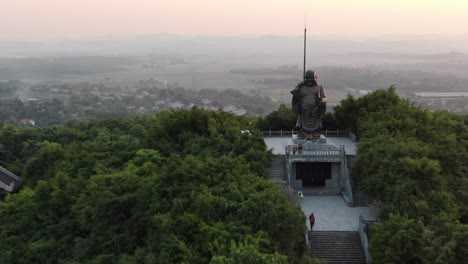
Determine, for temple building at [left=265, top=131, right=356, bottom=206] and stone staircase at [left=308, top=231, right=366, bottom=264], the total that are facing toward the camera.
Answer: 2

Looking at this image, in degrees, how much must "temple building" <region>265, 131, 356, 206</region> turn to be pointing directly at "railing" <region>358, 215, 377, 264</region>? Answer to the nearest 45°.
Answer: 0° — it already faces it

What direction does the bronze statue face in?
toward the camera

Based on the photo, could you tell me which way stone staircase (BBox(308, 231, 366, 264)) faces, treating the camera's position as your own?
facing the viewer

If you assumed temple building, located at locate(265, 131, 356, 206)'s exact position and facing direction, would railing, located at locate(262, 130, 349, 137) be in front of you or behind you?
behind

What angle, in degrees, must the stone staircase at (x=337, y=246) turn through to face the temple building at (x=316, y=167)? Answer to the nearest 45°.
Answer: approximately 180°

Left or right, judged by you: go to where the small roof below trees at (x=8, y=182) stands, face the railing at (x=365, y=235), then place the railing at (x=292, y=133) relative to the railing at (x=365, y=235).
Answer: left

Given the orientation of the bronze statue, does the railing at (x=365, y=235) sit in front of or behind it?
in front

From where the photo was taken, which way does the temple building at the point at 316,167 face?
toward the camera

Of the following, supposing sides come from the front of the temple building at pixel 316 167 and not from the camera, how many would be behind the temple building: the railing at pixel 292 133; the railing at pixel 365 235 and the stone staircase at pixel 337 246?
1

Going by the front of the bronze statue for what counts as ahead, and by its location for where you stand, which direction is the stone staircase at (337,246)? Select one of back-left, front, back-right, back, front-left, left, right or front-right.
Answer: front

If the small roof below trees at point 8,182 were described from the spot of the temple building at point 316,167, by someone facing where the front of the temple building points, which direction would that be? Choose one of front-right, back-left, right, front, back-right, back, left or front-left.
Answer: right

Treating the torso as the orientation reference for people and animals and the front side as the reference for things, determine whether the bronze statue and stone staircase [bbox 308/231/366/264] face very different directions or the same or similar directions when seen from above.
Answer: same or similar directions

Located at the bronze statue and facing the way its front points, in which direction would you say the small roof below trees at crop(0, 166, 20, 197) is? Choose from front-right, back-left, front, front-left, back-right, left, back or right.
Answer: right

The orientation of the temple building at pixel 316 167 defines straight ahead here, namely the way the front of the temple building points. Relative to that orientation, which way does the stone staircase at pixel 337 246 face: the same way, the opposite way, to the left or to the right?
the same way
